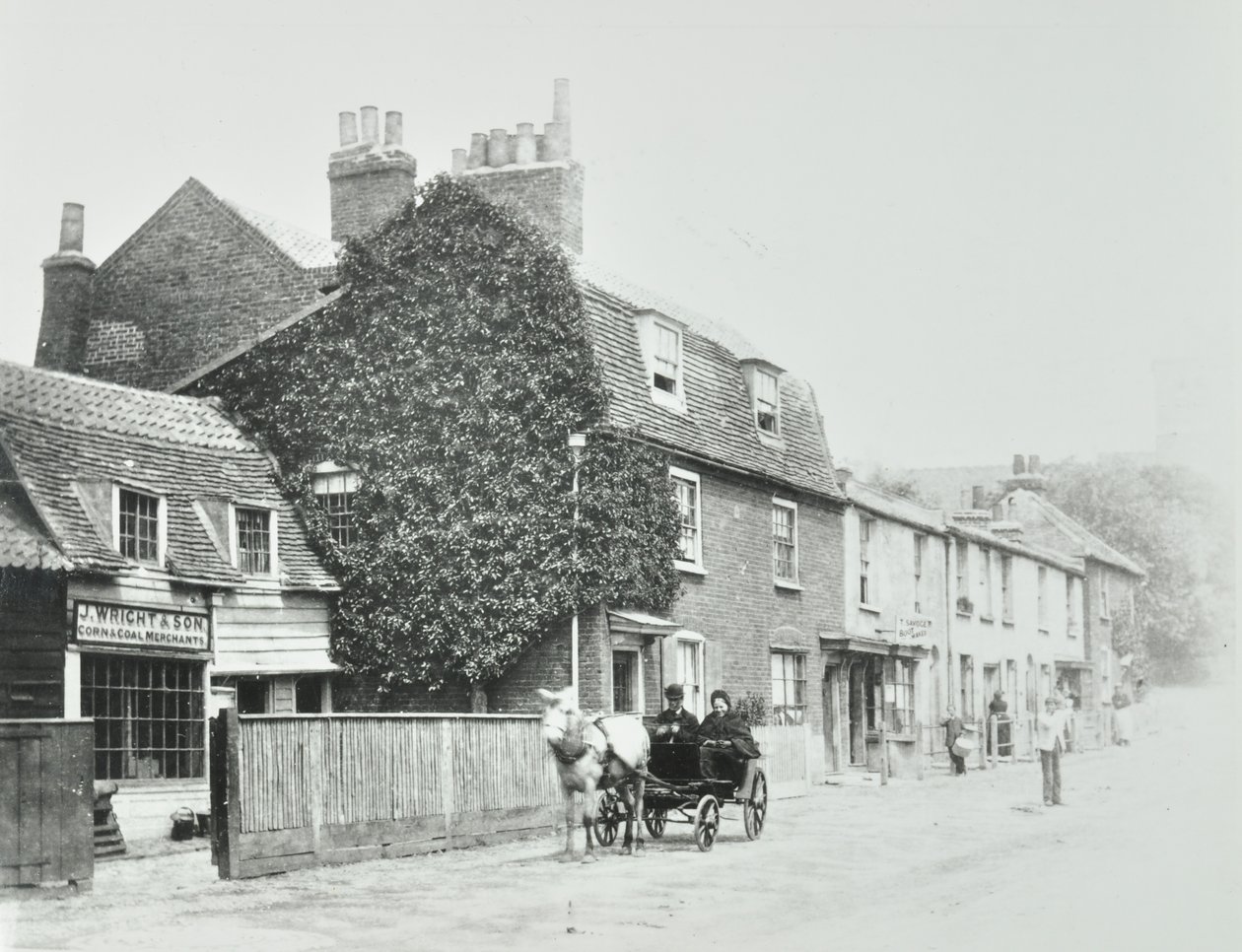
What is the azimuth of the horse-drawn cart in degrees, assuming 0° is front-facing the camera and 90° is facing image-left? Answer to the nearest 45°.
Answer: approximately 45°

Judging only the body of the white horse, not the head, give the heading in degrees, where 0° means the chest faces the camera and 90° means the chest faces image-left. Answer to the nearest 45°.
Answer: approximately 45°

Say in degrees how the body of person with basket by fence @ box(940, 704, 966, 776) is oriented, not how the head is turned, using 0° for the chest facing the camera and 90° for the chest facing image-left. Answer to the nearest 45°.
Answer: approximately 0°

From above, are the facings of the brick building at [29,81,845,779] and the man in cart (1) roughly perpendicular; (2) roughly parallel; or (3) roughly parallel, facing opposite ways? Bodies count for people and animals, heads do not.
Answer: roughly perpendicular

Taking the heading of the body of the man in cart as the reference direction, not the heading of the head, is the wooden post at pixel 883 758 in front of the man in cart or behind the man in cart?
behind

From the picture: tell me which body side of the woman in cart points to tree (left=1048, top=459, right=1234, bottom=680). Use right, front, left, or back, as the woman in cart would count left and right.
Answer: back

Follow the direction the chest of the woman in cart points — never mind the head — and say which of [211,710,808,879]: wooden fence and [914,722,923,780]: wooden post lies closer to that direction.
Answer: the wooden fence

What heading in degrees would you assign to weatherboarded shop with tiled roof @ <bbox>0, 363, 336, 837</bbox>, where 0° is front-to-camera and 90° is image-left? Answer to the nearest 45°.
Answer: approximately 315°

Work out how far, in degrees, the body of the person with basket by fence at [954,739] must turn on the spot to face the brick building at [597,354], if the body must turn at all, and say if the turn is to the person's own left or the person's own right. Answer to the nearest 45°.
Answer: approximately 45° to the person's own right
